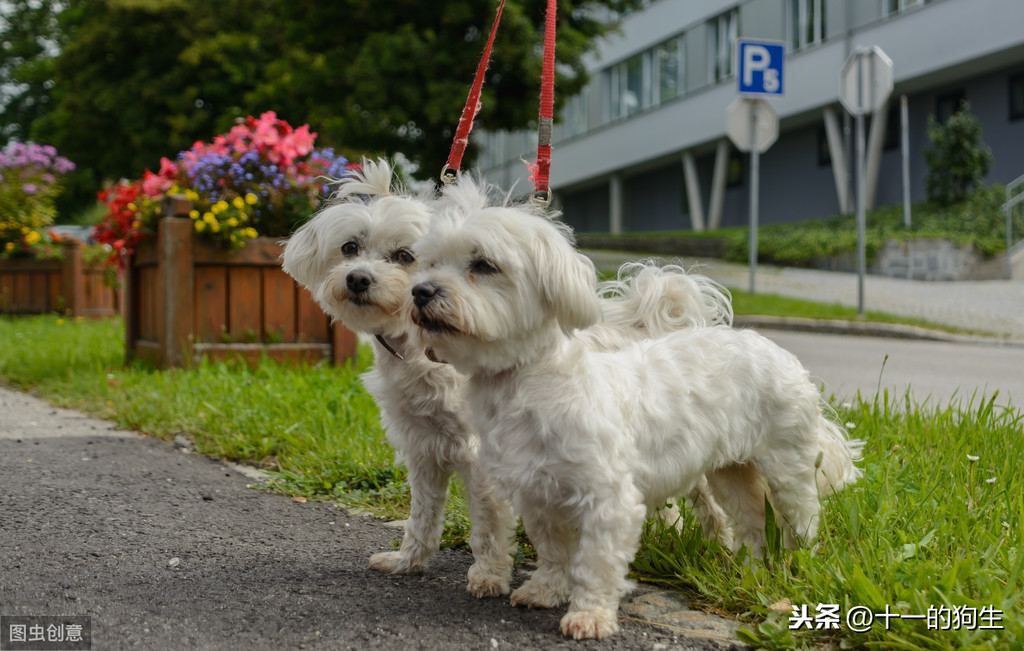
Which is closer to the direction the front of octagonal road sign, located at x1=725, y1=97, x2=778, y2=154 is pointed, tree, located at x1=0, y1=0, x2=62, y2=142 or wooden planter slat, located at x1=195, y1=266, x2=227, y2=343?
the tree

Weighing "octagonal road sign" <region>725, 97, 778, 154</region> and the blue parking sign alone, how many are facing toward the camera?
1

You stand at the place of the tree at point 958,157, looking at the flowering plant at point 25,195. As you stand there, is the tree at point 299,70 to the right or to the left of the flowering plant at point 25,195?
right

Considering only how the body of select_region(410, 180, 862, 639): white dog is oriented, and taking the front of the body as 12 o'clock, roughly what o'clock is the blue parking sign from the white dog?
The blue parking sign is roughly at 5 o'clock from the white dog.

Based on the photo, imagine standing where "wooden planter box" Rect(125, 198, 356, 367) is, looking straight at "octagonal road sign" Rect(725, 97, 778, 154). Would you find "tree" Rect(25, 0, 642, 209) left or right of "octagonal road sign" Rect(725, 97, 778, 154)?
left

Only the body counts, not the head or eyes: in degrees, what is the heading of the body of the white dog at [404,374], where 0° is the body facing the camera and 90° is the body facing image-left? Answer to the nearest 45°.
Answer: approximately 45°

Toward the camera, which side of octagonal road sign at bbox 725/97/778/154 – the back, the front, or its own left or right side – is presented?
back

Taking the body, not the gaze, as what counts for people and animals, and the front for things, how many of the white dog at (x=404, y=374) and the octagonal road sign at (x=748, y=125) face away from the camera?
1

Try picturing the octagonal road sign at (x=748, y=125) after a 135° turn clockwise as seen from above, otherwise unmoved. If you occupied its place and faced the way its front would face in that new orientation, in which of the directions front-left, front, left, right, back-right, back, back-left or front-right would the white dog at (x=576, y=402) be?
front-right

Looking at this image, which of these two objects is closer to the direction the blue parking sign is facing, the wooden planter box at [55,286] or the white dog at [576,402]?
the white dog

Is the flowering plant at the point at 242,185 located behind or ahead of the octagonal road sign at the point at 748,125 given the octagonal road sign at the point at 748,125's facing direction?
behind

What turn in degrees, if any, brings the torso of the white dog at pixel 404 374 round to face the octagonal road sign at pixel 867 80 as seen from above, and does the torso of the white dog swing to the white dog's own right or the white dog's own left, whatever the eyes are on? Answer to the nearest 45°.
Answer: approximately 180°
